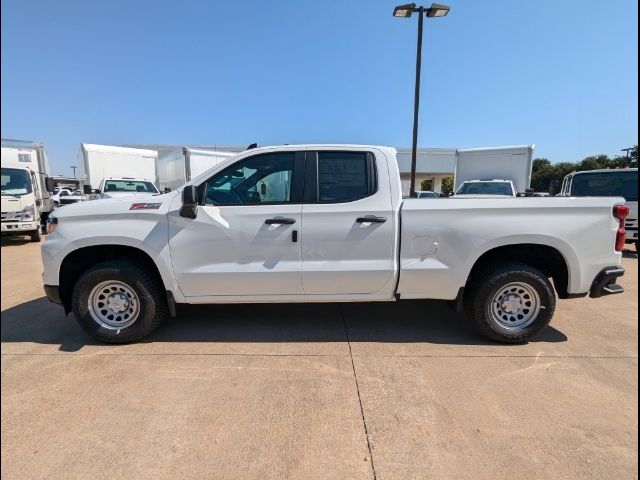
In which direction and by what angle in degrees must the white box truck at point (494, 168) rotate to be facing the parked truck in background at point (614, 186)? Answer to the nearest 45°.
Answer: approximately 45° to its left

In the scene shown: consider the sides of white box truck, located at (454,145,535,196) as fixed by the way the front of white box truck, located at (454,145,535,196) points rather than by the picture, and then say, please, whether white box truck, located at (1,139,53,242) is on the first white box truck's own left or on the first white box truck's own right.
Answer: on the first white box truck's own right

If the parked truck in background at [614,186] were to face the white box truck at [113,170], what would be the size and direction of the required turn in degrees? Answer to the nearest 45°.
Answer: approximately 45° to its right

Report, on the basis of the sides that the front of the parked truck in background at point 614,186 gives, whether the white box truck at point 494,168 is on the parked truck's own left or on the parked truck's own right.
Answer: on the parked truck's own right

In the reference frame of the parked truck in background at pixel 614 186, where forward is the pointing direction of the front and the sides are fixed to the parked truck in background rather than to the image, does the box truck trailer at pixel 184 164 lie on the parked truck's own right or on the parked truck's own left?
on the parked truck's own right

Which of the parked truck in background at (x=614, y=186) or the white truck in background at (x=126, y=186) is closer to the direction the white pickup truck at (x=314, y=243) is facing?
the white truck in background

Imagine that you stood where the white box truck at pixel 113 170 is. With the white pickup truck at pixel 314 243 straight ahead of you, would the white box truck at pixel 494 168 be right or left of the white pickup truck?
left

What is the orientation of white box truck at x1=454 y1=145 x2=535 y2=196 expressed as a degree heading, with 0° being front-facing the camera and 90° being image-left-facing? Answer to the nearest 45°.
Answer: approximately 0°

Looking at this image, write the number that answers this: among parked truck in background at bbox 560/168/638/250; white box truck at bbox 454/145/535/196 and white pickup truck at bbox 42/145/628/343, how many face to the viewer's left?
1

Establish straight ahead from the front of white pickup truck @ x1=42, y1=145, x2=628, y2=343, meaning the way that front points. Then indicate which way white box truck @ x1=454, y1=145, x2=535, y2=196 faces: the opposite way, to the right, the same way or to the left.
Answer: to the left

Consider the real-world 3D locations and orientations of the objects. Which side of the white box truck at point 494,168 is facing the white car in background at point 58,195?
right

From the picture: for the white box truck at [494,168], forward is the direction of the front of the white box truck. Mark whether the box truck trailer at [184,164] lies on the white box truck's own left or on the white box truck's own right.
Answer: on the white box truck's own right

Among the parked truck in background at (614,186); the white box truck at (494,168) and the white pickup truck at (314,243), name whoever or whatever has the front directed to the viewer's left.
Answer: the white pickup truck

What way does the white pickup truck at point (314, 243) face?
to the viewer's left

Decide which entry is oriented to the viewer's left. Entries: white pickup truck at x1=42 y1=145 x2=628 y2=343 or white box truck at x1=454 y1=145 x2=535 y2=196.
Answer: the white pickup truck

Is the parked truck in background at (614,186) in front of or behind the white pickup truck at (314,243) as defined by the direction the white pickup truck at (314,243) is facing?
behind

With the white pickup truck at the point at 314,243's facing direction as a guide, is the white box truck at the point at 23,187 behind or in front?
in front
